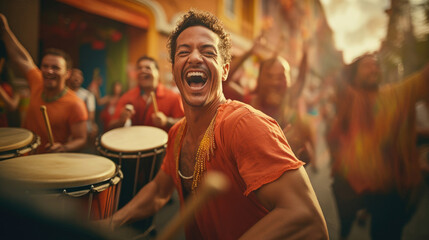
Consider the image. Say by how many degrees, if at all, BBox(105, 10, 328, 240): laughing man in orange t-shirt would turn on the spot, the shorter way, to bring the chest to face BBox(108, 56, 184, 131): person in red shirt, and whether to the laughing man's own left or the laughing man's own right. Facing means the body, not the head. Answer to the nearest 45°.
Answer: approximately 90° to the laughing man's own right

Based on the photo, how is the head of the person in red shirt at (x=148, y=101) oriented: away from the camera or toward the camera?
toward the camera

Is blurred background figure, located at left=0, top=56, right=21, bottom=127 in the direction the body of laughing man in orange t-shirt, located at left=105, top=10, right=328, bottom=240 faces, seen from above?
no

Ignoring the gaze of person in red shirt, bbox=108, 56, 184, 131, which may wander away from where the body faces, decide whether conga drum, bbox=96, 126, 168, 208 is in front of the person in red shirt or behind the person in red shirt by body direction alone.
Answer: in front

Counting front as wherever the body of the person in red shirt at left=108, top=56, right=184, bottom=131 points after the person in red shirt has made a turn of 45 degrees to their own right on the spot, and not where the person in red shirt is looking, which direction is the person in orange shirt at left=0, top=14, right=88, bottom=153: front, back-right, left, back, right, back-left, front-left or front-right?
front

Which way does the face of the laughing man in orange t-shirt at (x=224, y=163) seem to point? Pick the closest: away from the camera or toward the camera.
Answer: toward the camera

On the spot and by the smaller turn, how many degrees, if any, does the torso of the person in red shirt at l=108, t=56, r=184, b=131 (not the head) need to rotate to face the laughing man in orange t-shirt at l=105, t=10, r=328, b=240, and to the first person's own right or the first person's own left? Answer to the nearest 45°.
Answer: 0° — they already face them

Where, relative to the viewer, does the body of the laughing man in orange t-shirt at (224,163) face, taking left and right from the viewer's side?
facing the viewer and to the left of the viewer

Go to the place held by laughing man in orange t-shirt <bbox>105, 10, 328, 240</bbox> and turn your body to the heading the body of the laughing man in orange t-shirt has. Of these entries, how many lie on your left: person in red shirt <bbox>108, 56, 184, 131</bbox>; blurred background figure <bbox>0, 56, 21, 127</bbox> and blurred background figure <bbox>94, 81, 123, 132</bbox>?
0

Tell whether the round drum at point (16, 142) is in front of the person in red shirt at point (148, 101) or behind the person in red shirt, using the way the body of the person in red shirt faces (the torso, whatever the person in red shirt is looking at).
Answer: in front

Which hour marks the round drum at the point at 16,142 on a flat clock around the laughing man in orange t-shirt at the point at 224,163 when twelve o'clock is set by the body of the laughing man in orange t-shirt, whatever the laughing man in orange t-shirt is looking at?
The round drum is roughly at 2 o'clock from the laughing man in orange t-shirt.

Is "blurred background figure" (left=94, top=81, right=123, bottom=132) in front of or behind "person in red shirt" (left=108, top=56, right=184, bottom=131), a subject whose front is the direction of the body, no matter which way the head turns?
behind

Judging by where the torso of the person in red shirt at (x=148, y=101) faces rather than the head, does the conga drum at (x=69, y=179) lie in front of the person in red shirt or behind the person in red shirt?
in front

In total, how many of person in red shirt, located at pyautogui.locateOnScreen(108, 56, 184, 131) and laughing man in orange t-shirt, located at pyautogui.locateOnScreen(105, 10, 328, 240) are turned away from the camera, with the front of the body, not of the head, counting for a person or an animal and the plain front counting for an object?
0

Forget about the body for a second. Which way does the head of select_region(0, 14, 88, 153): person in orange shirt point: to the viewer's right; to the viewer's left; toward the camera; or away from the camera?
toward the camera

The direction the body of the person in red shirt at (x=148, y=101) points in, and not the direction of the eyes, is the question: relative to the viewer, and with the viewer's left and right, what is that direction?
facing the viewer
